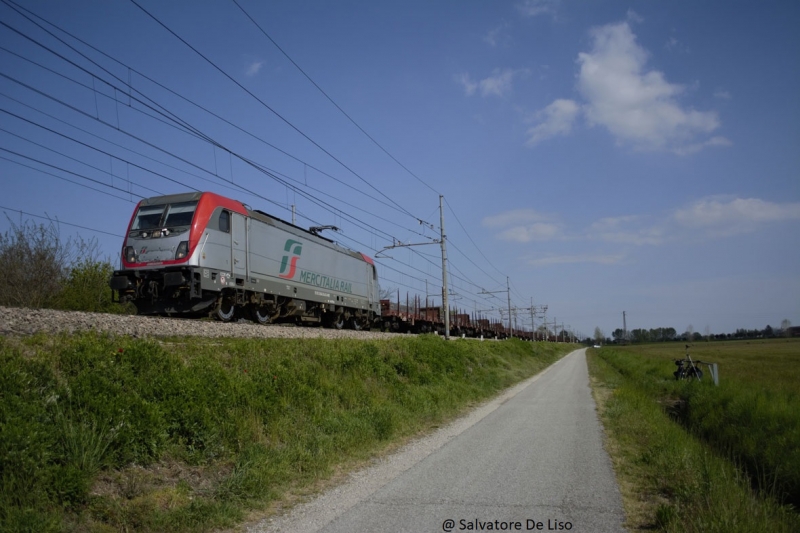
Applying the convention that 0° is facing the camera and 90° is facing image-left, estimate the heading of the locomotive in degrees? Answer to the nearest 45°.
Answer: approximately 45°
